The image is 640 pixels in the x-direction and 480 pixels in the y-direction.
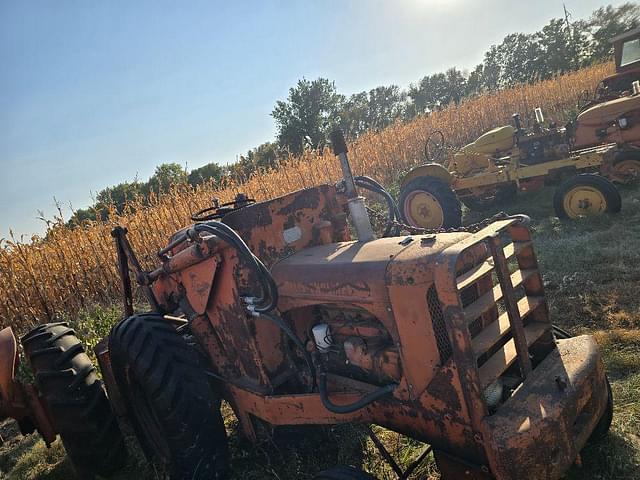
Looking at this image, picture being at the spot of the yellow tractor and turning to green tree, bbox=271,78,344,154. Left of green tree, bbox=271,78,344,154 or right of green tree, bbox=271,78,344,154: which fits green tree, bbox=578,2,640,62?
right

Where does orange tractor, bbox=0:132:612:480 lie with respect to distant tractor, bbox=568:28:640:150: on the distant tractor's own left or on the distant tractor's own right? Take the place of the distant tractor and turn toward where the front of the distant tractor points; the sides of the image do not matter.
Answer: on the distant tractor's own left

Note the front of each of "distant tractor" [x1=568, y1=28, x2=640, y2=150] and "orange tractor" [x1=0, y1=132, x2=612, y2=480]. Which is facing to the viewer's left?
the distant tractor

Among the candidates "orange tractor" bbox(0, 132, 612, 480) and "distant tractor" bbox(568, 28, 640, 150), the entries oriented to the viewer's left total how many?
1

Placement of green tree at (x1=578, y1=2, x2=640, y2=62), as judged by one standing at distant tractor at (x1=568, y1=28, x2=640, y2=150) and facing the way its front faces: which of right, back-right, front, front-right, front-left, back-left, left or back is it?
right

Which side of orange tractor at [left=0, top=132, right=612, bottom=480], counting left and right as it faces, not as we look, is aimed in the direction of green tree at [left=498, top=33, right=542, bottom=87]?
left

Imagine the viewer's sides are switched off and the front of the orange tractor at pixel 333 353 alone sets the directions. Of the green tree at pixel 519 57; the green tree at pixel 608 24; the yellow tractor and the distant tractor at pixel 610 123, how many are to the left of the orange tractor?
4

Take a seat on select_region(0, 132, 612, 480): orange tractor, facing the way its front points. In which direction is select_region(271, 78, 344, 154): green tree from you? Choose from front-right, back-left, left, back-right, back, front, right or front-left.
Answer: back-left

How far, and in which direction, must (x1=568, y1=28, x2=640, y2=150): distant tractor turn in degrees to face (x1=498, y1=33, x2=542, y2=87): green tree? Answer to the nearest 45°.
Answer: approximately 90° to its right

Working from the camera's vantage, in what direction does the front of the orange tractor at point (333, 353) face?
facing the viewer and to the right of the viewer

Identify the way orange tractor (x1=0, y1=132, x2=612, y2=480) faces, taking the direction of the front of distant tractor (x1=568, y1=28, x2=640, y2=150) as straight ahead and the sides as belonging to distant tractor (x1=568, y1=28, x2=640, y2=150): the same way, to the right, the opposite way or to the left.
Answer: the opposite way

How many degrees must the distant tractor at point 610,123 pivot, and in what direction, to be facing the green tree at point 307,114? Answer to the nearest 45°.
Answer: approximately 45° to its right

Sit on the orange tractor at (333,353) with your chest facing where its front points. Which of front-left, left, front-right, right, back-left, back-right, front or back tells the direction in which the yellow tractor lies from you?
left

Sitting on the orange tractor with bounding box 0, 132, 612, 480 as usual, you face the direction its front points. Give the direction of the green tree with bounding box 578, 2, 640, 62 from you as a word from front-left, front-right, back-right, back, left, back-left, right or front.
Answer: left

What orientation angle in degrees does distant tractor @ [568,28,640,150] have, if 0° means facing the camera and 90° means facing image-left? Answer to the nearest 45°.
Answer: approximately 90°
